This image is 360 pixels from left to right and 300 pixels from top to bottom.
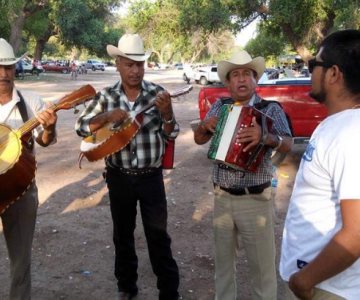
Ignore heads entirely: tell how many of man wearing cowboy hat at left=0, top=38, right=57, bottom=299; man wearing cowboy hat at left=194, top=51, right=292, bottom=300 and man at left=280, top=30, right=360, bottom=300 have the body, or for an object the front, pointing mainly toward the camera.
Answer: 2

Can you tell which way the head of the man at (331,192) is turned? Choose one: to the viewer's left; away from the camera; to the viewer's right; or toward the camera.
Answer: to the viewer's left

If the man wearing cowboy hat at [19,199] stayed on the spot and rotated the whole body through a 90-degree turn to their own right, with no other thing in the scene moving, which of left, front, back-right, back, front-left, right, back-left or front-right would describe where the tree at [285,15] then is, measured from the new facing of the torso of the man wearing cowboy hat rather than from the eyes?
back-right

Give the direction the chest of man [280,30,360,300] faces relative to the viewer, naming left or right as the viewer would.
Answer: facing to the left of the viewer

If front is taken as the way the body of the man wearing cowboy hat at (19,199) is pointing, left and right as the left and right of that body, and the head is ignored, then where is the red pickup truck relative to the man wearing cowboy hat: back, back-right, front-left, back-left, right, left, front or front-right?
back-left

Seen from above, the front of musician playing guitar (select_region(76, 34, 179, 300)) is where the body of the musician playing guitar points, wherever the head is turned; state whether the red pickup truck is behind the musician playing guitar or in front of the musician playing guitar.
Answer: behind

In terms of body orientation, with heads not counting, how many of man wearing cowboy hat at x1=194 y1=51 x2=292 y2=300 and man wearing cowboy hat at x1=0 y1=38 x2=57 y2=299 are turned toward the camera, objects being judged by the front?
2

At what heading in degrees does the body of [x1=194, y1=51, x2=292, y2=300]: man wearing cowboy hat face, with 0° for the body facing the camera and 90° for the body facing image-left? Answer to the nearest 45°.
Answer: approximately 0°
